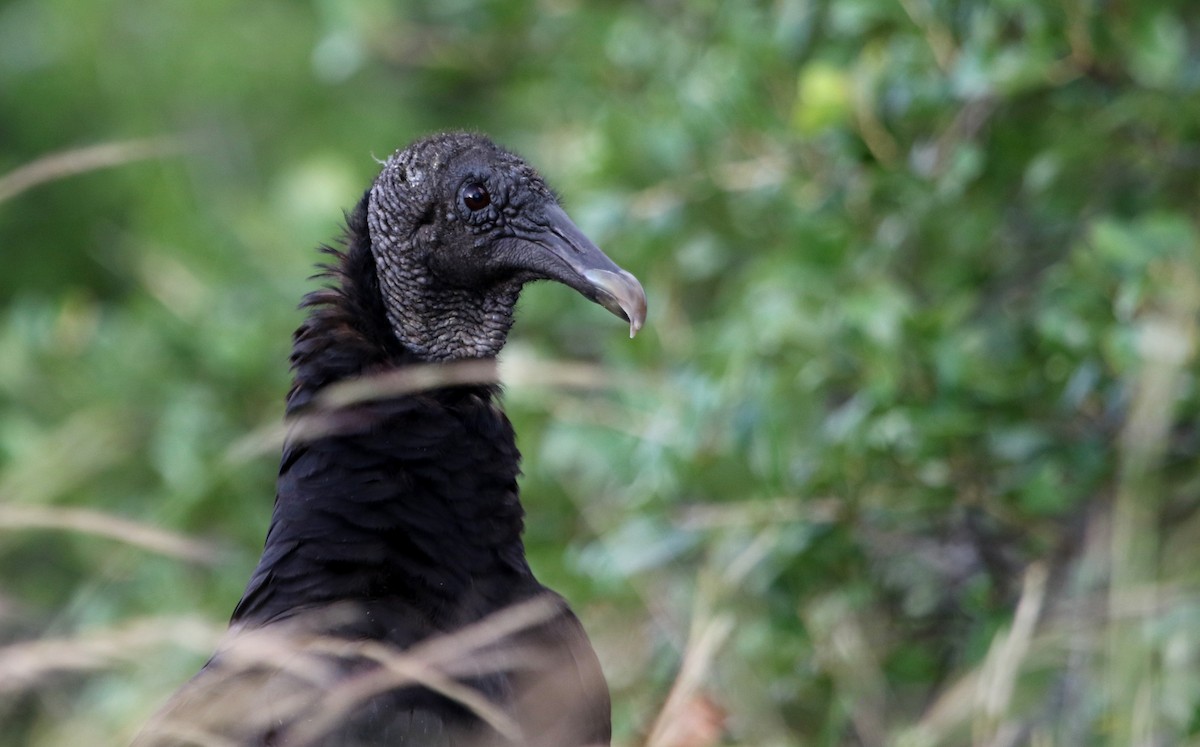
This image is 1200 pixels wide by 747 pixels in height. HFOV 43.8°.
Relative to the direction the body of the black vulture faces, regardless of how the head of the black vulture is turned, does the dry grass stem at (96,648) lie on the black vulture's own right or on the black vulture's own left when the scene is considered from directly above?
on the black vulture's own right

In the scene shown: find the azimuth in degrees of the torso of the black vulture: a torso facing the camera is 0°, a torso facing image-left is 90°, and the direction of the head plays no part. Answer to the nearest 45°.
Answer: approximately 270°
